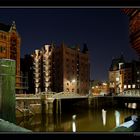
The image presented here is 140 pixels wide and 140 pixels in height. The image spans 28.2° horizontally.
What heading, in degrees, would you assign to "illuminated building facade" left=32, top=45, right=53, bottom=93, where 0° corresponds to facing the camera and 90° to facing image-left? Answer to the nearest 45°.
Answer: approximately 45°

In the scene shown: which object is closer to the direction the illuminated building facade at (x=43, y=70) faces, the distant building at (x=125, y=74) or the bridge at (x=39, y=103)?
the bridge

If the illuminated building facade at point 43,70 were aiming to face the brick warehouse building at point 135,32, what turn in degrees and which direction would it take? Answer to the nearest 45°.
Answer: approximately 45° to its left

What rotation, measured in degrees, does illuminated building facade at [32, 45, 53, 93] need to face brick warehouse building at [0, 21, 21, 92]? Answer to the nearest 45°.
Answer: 0° — it already faces it

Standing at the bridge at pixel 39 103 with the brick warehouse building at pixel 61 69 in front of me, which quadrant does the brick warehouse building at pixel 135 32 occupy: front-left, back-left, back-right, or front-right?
back-right

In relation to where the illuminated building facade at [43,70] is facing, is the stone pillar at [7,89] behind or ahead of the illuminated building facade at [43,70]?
ahead

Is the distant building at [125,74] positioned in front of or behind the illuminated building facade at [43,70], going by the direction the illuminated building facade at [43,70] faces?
behind

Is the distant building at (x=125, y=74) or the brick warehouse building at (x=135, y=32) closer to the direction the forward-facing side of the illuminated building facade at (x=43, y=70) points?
the brick warehouse building

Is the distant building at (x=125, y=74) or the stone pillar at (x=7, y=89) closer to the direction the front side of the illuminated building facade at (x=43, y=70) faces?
the stone pillar
